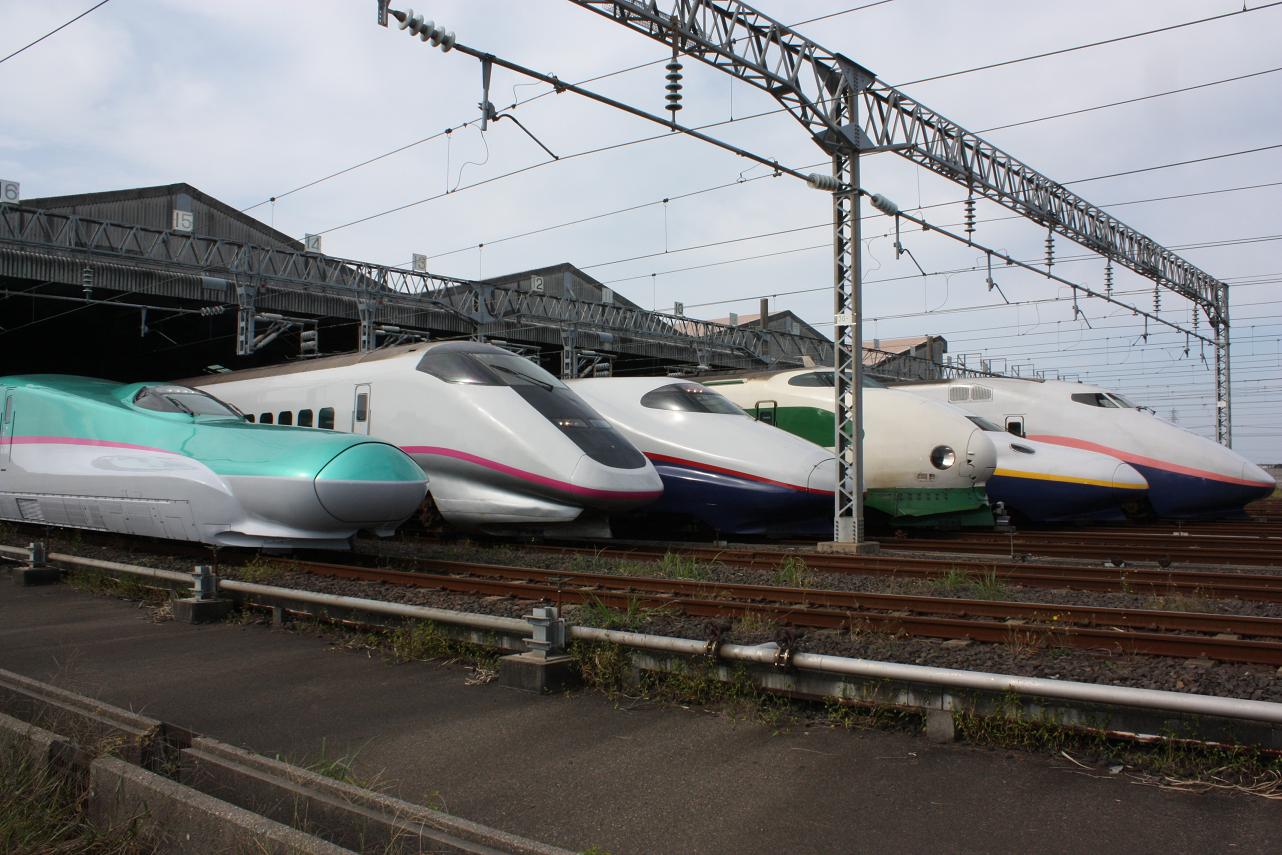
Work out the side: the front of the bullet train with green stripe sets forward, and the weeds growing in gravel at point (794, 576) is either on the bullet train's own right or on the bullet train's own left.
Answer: on the bullet train's own right

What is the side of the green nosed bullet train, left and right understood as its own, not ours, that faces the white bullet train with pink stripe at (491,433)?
left

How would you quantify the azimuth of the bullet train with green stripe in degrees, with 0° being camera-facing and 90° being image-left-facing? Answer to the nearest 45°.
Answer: approximately 315°

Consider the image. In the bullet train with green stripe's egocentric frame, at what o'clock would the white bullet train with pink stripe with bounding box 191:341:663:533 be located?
The white bullet train with pink stripe is roughly at 3 o'clock from the bullet train with green stripe.

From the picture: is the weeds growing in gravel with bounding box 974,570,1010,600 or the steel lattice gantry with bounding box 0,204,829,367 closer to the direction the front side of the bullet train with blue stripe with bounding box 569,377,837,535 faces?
the weeds growing in gravel

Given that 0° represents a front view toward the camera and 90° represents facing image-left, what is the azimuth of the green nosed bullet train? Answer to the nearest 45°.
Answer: approximately 315°

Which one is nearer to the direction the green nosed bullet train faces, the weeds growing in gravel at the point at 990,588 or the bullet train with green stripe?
the weeds growing in gravel

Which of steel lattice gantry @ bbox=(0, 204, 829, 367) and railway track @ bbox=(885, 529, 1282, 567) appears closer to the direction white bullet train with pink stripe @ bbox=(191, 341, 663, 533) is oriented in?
the railway track

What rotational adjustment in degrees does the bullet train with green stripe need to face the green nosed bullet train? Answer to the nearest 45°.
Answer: approximately 90° to its right

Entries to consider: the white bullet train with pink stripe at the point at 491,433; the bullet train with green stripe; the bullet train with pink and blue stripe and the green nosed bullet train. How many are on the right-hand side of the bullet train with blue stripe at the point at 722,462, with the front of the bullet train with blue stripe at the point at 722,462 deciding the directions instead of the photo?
2
